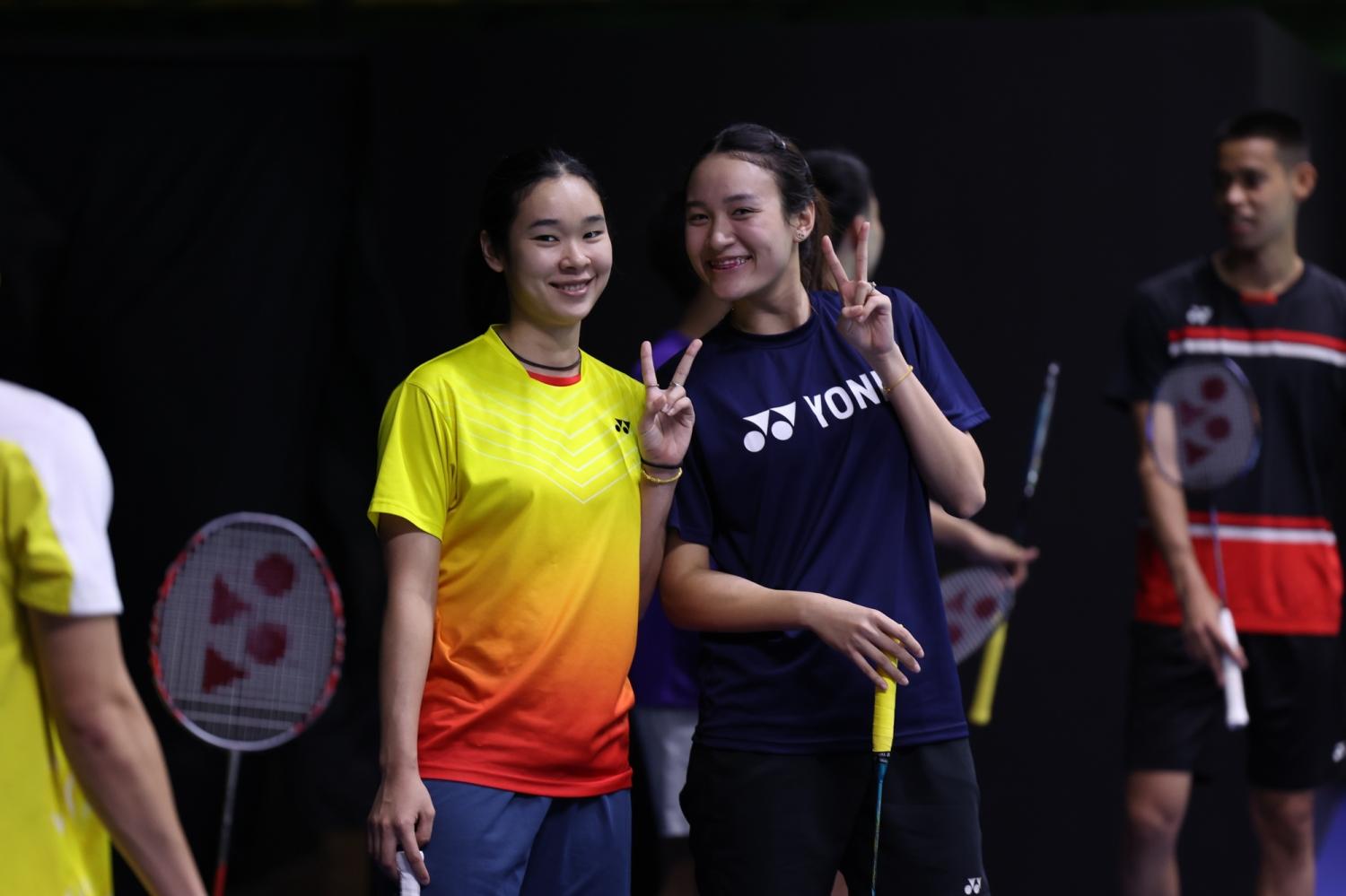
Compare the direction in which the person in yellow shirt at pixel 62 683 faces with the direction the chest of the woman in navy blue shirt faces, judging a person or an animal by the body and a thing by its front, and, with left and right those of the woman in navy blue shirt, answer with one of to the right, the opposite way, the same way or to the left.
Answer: the opposite way

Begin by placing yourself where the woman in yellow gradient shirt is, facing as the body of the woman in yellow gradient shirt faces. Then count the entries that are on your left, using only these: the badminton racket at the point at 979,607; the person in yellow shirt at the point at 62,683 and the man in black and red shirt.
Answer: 2

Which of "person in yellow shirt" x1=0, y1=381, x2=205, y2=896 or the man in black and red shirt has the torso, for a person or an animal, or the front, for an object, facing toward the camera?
the man in black and red shirt

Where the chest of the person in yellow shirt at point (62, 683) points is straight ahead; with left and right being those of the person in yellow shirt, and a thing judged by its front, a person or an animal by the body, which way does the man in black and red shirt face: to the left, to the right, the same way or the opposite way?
the opposite way

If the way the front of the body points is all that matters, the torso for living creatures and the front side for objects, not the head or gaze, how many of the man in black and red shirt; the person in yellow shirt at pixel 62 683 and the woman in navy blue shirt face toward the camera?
2

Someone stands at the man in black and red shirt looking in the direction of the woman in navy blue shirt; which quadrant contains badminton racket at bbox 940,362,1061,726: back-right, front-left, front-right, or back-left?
front-right

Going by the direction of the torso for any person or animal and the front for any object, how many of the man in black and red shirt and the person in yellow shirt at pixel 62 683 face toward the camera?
1

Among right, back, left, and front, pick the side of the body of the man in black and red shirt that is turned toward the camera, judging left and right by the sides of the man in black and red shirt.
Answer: front

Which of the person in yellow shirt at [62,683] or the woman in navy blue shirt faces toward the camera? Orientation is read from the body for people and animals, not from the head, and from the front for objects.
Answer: the woman in navy blue shirt

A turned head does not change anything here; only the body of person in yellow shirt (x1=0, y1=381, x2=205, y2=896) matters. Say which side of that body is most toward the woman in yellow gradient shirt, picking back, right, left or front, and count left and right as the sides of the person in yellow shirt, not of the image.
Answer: front

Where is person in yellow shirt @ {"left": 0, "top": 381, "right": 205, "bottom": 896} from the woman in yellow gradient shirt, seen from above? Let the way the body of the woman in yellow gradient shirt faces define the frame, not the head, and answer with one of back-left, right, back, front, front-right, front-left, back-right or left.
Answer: right

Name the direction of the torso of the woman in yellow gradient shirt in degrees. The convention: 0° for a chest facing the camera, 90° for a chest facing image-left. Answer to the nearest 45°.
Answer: approximately 315°

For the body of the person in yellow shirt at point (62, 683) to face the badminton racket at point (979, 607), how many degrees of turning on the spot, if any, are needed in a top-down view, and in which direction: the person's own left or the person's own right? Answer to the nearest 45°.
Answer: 0° — they already face it

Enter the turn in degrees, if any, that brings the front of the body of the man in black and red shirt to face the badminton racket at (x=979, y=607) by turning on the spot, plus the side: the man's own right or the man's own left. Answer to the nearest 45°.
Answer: approximately 45° to the man's own right

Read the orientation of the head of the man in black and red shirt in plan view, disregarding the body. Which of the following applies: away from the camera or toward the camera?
toward the camera

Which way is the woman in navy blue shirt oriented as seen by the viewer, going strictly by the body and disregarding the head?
toward the camera

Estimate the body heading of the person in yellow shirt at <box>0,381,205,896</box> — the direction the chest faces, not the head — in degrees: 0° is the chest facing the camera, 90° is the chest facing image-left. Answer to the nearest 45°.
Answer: approximately 225°
